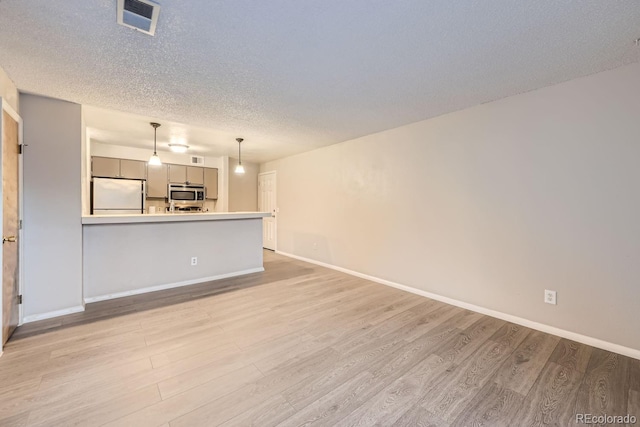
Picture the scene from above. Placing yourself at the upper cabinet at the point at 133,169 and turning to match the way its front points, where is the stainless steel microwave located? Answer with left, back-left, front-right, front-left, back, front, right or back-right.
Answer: left

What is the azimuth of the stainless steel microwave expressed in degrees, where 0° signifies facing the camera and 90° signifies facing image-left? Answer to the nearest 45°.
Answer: approximately 0°

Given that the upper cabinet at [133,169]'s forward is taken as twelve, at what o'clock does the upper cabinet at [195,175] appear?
the upper cabinet at [195,175] is roughly at 9 o'clock from the upper cabinet at [133,169].

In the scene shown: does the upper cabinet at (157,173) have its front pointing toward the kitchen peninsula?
yes

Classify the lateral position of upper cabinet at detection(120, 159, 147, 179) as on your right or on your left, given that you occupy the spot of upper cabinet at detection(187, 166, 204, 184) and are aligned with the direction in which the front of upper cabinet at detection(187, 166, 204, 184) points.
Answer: on your right

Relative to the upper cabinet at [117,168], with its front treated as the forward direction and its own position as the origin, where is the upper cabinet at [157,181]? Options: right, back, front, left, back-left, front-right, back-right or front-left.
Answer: left
